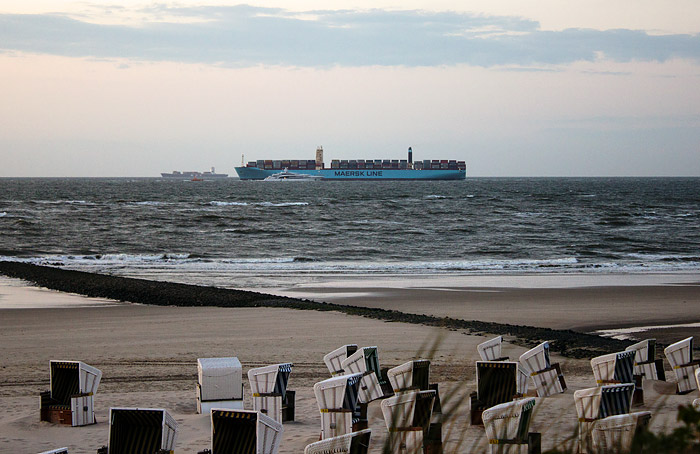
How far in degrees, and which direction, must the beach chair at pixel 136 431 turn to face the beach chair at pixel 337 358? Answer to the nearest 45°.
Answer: approximately 135° to its left

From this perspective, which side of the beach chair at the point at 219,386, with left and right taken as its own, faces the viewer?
back

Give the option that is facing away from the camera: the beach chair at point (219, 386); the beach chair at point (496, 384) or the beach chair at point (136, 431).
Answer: the beach chair at point (219, 386)

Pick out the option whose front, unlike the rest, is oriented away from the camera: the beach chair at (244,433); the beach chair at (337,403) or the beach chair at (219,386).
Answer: the beach chair at (219,386)

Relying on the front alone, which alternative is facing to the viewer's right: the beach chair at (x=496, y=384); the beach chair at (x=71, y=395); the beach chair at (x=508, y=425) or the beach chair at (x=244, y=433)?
the beach chair at (x=508, y=425)

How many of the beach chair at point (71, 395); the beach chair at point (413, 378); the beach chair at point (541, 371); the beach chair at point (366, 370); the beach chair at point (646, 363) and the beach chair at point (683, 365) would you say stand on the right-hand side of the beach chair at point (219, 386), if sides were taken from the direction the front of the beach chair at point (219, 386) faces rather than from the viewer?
5

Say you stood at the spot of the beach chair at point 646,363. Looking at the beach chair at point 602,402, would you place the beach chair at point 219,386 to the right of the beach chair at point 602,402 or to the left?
right

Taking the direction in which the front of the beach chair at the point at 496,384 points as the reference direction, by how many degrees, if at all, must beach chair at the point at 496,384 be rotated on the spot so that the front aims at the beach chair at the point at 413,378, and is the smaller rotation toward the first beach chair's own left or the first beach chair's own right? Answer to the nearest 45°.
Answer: approximately 45° to the first beach chair's own right
